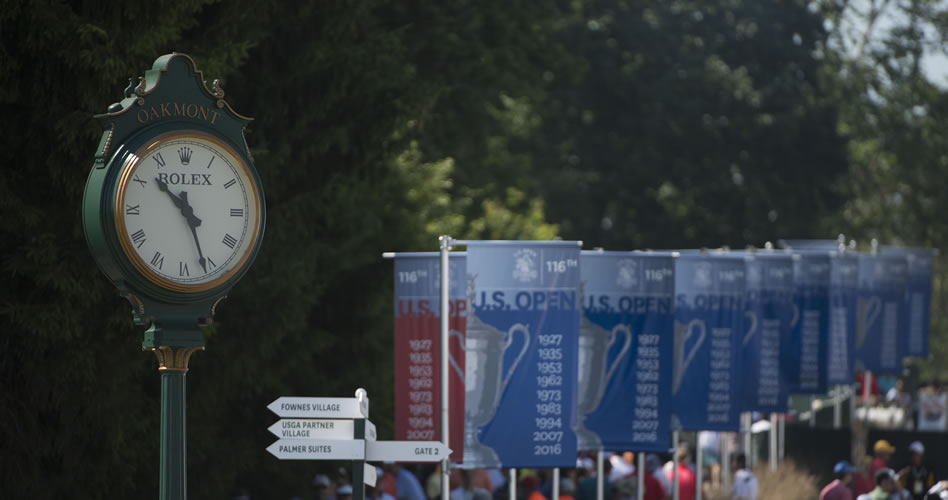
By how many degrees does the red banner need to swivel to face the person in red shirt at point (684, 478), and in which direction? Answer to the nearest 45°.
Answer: approximately 135° to its left

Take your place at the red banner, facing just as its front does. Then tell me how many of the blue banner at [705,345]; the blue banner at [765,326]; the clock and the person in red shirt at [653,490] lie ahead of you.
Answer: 1

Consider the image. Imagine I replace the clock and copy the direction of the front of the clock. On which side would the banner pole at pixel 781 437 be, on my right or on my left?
on my left

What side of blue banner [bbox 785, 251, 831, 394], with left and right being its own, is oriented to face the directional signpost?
front

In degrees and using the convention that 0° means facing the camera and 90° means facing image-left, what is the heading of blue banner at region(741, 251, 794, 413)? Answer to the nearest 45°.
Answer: approximately 0°

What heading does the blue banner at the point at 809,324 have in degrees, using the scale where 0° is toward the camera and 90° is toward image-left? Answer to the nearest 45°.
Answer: approximately 0°
